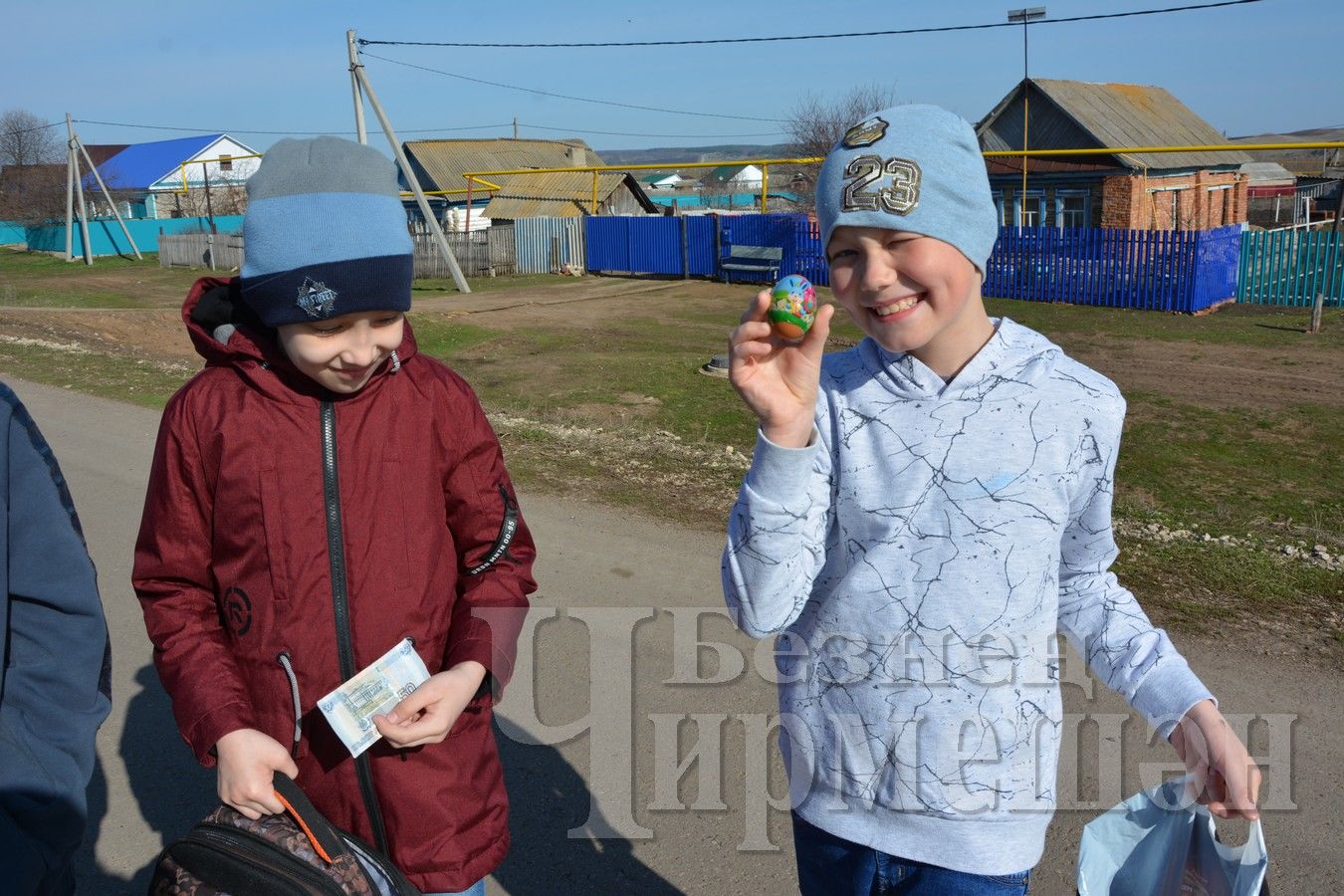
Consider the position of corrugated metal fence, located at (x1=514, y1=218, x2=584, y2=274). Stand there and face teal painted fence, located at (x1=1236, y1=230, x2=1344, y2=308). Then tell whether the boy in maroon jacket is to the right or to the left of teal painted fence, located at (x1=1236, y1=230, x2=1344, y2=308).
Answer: right

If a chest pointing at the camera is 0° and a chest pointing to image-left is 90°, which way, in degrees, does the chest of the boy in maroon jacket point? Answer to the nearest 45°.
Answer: approximately 0°

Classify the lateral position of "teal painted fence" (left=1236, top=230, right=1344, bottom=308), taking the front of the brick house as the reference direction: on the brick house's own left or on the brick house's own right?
on the brick house's own left

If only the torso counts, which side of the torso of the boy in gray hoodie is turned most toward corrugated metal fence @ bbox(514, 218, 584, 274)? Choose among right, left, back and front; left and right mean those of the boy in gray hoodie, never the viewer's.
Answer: back

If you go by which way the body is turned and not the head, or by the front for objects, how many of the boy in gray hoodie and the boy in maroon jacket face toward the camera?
2

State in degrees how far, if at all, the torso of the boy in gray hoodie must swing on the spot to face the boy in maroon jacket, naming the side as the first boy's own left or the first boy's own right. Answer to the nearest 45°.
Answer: approximately 90° to the first boy's own right
